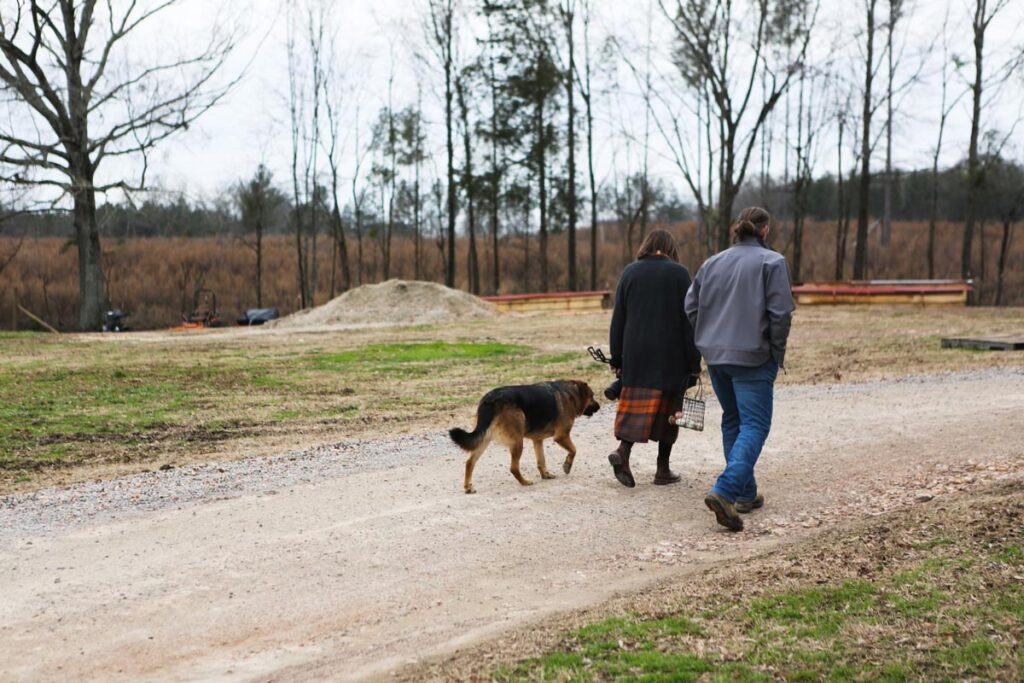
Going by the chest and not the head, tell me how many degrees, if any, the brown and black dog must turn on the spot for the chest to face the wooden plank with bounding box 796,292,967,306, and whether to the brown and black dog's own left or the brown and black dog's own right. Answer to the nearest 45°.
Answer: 0° — it already faces it

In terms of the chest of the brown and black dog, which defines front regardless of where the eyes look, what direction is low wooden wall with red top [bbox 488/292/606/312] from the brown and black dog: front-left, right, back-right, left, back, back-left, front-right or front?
front-left

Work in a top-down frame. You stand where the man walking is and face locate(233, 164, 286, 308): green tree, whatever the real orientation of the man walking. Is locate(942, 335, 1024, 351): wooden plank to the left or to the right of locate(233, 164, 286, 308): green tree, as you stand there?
right

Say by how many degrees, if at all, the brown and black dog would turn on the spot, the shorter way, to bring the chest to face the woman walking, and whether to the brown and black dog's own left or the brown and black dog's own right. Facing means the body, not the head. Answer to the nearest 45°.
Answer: approximately 45° to the brown and black dog's own right

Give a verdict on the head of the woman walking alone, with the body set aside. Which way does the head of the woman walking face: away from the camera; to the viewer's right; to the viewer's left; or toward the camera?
away from the camera

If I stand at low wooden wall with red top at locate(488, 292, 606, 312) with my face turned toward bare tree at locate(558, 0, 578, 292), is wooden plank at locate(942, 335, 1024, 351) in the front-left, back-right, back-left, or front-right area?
back-right

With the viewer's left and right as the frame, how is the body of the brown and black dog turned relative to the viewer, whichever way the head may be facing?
facing away from the viewer and to the right of the viewer

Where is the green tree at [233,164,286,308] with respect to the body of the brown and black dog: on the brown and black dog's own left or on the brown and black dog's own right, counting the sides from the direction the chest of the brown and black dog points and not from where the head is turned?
on the brown and black dog's own left

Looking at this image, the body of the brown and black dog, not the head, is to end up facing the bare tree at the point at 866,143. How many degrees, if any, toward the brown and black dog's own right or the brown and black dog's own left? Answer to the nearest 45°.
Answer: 0° — it already faces it

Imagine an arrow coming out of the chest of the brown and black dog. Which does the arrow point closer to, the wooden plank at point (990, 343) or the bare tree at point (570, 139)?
the wooden plank
